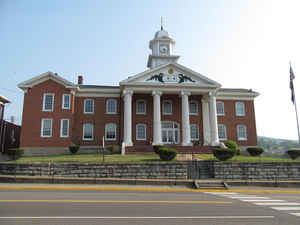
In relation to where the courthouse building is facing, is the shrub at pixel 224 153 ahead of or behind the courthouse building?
ahead

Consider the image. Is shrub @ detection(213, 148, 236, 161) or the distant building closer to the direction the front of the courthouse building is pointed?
the shrub

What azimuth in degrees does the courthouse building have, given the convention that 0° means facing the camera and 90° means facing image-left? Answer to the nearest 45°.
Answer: approximately 0°

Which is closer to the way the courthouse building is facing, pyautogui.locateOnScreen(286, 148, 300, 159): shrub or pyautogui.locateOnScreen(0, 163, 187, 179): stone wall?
the stone wall

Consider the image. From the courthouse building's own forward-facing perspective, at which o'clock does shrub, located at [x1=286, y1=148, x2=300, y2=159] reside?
The shrub is roughly at 10 o'clock from the courthouse building.

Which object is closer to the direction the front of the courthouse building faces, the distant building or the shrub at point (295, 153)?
the shrub

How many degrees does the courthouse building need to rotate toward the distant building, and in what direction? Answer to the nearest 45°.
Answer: approximately 90° to its right

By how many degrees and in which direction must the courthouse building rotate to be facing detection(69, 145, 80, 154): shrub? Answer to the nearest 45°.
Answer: approximately 90° to its right

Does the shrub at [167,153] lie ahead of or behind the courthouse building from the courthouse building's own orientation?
ahead

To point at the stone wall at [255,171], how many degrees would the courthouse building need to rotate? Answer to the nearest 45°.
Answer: approximately 45° to its left
